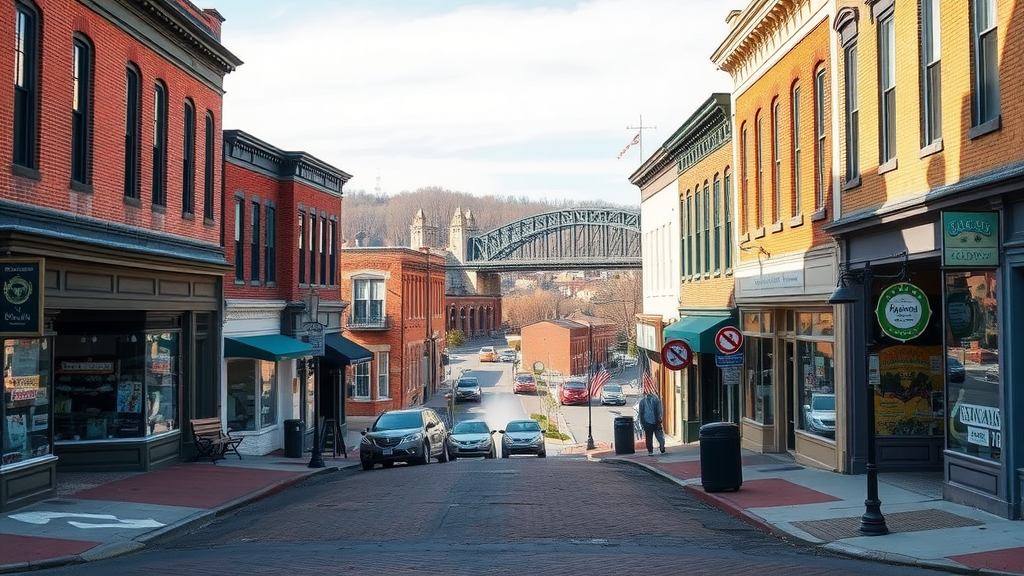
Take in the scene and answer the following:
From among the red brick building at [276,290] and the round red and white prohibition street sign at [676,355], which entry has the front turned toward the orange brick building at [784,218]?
the red brick building

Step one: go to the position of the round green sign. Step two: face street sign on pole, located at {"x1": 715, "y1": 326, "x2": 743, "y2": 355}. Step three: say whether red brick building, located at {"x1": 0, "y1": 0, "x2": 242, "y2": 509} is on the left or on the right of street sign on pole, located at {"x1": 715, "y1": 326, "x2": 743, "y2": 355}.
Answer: left

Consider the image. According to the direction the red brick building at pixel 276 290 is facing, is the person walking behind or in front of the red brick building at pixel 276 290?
in front

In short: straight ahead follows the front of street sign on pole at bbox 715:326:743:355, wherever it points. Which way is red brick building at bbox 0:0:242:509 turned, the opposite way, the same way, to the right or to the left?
to the left

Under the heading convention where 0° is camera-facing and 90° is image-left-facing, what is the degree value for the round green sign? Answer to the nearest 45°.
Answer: approximately 0°

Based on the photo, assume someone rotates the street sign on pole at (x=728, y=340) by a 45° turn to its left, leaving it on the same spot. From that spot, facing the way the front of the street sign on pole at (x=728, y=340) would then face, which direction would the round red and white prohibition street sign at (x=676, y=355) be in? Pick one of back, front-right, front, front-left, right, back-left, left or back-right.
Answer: back

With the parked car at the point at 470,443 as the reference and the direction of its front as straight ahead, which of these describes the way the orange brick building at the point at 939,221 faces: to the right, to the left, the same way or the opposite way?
to the right

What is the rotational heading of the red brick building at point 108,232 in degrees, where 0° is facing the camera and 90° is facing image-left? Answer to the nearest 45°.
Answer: approximately 315°

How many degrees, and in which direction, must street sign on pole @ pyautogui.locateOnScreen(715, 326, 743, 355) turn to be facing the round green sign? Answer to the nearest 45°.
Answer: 0° — it already faces it
